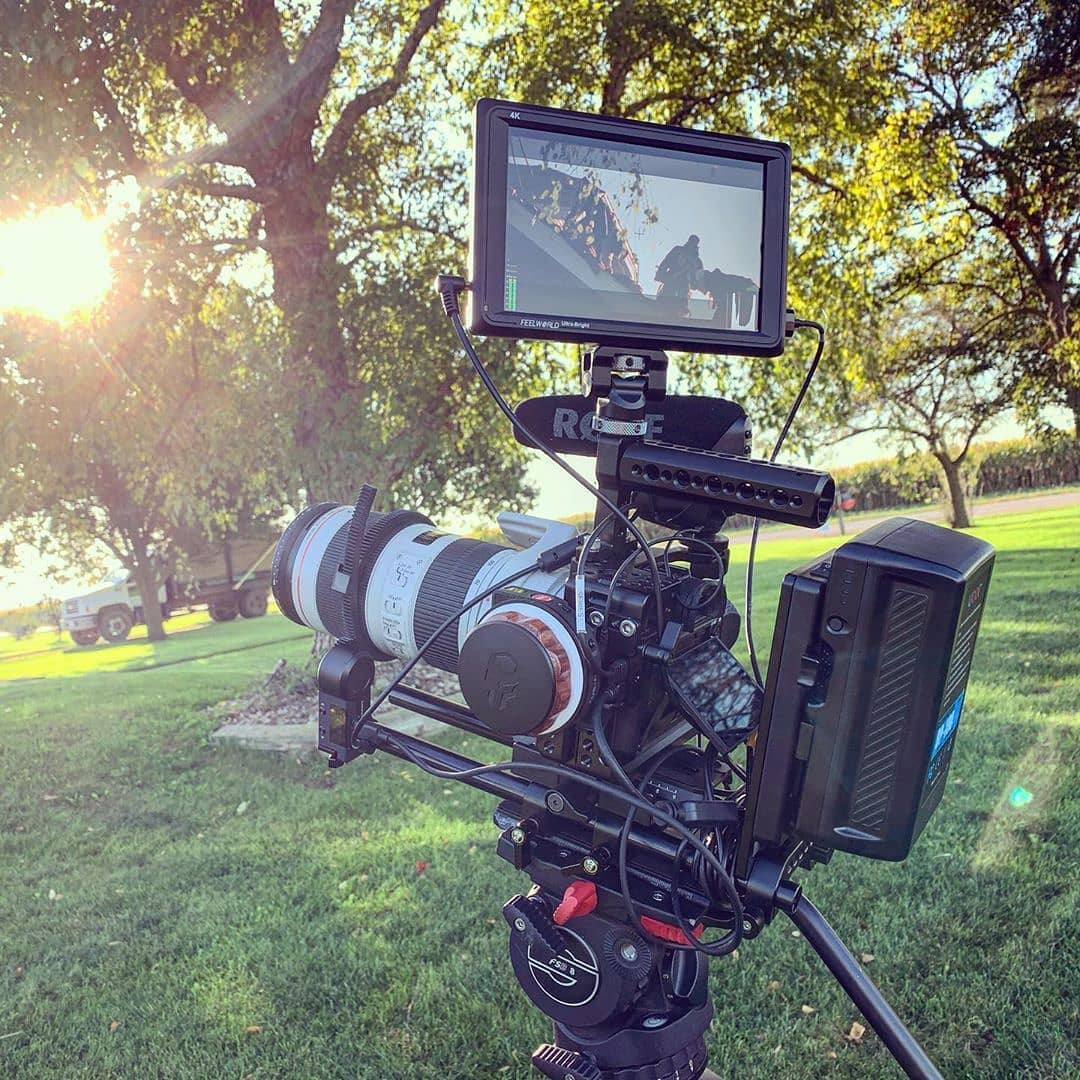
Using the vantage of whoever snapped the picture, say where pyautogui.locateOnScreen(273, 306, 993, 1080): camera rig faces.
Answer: facing away from the viewer and to the left of the viewer

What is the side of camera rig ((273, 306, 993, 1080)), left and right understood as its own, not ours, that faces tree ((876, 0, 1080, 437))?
right

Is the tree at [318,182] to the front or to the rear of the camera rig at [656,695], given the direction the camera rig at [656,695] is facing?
to the front

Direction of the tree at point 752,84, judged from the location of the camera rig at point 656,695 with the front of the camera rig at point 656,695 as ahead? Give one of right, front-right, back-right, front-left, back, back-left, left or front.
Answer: front-right

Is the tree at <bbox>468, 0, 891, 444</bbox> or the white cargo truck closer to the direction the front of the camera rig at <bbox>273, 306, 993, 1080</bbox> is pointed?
the white cargo truck
